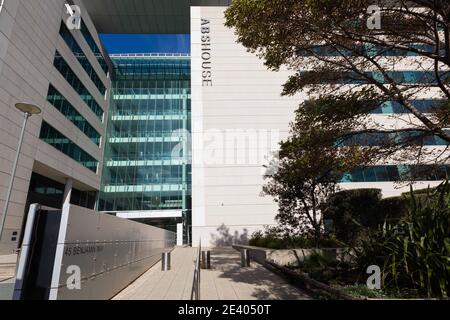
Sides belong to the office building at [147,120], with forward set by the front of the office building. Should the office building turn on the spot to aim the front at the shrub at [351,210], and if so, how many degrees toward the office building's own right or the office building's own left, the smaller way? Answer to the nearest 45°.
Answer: approximately 45° to the office building's own left

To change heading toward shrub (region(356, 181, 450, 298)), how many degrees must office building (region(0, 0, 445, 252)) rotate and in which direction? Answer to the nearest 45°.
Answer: approximately 45° to its left

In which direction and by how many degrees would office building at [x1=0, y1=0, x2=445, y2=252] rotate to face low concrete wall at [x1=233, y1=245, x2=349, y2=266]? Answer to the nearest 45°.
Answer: approximately 45° to its left

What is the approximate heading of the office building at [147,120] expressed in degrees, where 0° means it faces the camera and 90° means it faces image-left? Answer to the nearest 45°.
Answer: approximately 0°
